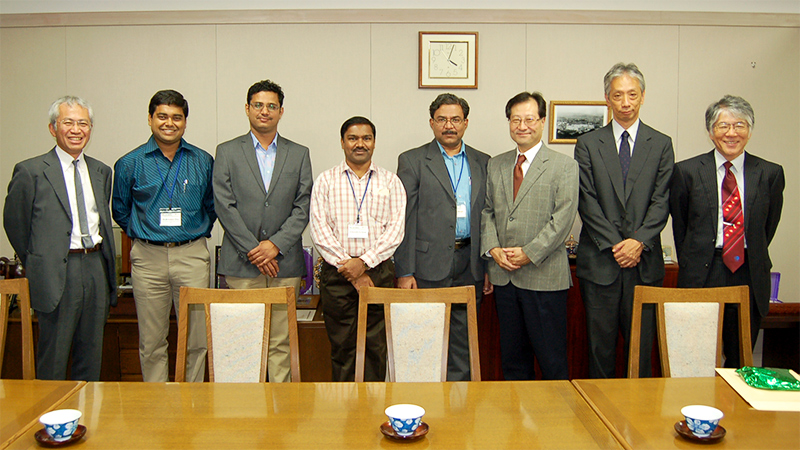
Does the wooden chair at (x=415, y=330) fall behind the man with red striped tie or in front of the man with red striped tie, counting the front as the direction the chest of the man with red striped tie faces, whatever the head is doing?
in front

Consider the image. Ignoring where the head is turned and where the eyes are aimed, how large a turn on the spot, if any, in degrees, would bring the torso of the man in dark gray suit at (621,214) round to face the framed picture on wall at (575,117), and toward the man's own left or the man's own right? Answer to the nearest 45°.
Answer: approximately 180°

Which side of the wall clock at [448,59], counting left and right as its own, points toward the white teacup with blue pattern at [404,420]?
front

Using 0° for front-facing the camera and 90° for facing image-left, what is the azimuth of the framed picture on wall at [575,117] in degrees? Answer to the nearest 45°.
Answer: approximately 0°

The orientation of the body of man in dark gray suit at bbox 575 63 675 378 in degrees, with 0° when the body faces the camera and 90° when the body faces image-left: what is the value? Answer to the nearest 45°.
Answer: approximately 0°

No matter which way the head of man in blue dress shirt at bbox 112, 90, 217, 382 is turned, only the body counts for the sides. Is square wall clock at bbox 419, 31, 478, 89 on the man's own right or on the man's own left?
on the man's own left
